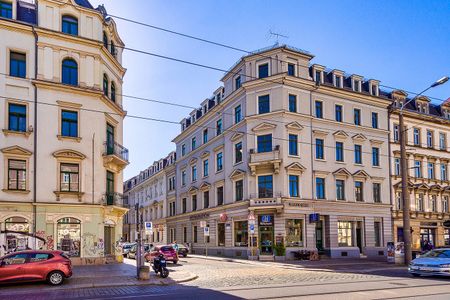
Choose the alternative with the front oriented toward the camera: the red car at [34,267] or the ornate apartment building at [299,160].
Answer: the ornate apartment building

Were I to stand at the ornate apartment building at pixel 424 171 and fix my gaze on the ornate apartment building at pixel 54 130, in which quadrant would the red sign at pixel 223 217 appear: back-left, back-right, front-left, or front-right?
front-right

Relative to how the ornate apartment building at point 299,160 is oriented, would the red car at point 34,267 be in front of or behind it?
in front

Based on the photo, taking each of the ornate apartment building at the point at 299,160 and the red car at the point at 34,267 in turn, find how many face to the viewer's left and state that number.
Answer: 1

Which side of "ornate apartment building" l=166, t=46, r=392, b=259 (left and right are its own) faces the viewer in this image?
front

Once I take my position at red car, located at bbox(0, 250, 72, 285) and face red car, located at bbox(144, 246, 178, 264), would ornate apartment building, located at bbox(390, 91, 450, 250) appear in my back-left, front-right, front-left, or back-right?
front-right

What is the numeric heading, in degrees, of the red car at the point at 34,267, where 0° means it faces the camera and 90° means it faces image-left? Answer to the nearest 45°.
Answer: approximately 90°
